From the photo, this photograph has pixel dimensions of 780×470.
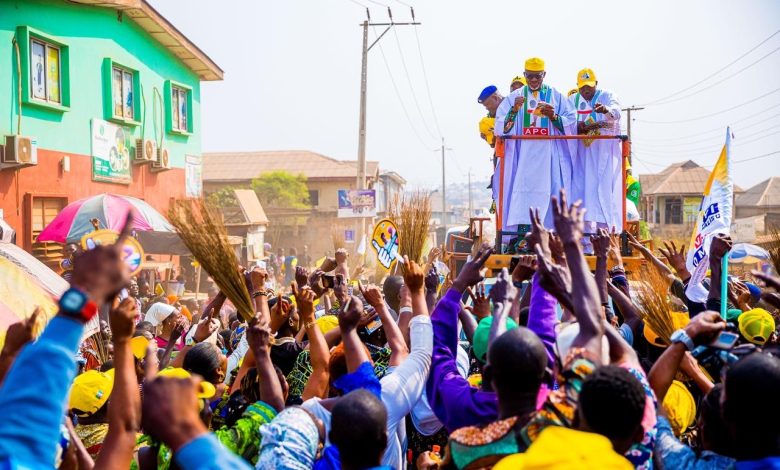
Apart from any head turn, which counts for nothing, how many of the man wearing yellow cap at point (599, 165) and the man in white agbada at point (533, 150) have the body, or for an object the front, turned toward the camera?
2

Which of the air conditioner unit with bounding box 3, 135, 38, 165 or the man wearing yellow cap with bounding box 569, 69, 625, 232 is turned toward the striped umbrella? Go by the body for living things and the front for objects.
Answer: the air conditioner unit

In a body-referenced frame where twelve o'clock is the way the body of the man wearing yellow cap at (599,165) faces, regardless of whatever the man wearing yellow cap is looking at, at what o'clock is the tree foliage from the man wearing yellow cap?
The tree foliage is roughly at 5 o'clock from the man wearing yellow cap.

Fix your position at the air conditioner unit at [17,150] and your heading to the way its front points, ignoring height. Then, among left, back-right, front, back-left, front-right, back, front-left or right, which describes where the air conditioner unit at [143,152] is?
left

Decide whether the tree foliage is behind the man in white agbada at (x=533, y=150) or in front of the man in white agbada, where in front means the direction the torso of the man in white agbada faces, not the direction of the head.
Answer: behind

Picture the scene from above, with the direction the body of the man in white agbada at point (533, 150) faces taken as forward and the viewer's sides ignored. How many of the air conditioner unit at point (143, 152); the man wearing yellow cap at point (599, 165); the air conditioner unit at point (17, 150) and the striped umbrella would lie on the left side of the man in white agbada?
1

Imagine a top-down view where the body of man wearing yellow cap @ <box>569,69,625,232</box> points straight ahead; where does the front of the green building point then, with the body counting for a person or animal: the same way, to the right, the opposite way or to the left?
to the left

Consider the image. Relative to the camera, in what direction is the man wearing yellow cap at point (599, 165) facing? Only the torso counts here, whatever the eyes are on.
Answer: toward the camera

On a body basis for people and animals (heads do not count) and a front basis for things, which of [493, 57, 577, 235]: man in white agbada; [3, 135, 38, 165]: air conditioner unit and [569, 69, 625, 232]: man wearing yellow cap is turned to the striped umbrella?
the air conditioner unit

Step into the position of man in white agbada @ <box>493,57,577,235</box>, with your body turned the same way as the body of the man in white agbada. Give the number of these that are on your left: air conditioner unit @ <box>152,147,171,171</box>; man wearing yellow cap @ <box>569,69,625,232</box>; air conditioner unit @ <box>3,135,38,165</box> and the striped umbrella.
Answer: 1

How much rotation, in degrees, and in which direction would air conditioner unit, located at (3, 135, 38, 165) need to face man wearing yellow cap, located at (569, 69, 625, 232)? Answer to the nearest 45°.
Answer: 0° — it already faces them

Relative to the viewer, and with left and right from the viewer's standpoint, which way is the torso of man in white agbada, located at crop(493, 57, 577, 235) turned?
facing the viewer

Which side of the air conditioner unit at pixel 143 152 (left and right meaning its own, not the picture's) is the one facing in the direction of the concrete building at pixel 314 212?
left

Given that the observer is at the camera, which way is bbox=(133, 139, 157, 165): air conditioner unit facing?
facing the viewer and to the right of the viewer
